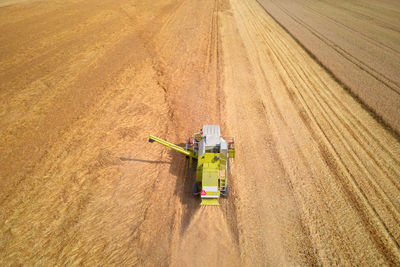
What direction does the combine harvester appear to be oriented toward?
away from the camera
